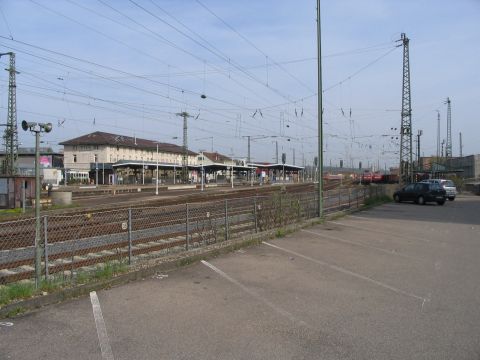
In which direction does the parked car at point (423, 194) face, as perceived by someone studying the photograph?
facing away from the viewer and to the left of the viewer

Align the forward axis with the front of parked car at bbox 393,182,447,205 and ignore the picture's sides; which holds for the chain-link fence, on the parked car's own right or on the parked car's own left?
on the parked car's own left

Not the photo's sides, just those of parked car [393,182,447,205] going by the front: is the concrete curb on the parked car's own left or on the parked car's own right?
on the parked car's own left
